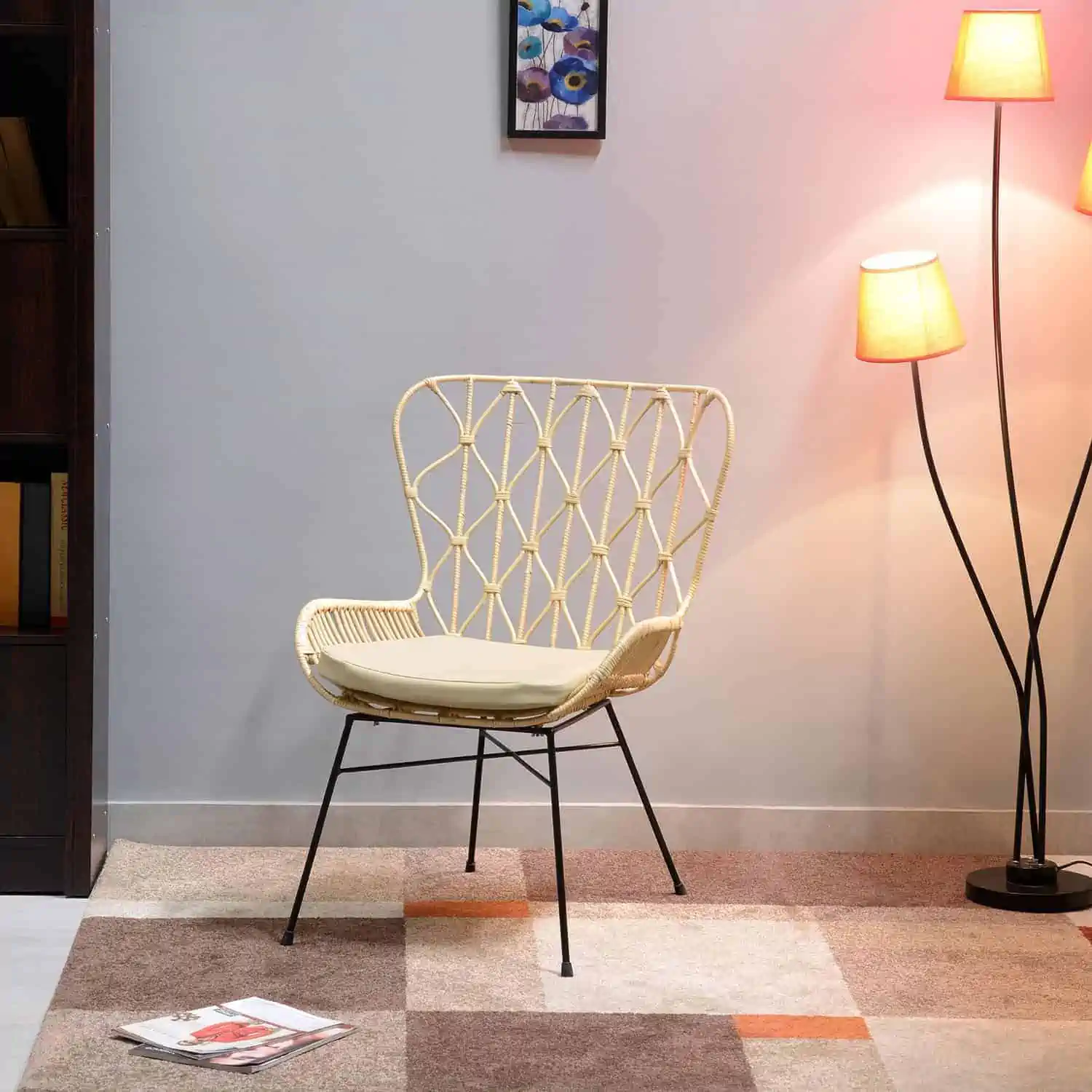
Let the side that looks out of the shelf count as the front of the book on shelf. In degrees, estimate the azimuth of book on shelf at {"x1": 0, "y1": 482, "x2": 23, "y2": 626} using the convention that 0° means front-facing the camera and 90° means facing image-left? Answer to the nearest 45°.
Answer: approximately 0°

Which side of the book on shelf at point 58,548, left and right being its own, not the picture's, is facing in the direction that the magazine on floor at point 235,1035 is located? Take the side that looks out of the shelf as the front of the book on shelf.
front

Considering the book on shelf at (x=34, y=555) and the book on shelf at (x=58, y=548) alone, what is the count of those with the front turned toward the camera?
2

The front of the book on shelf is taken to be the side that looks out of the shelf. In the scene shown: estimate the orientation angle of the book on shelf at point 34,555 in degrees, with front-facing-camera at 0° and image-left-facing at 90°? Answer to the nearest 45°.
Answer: approximately 0°

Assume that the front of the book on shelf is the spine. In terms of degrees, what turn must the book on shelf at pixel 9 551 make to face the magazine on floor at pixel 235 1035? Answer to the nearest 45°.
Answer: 0° — it already faces it

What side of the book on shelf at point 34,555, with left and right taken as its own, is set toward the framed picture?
left

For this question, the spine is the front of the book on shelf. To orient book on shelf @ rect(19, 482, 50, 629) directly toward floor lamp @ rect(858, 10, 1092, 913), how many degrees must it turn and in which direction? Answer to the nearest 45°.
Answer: approximately 90° to its left
